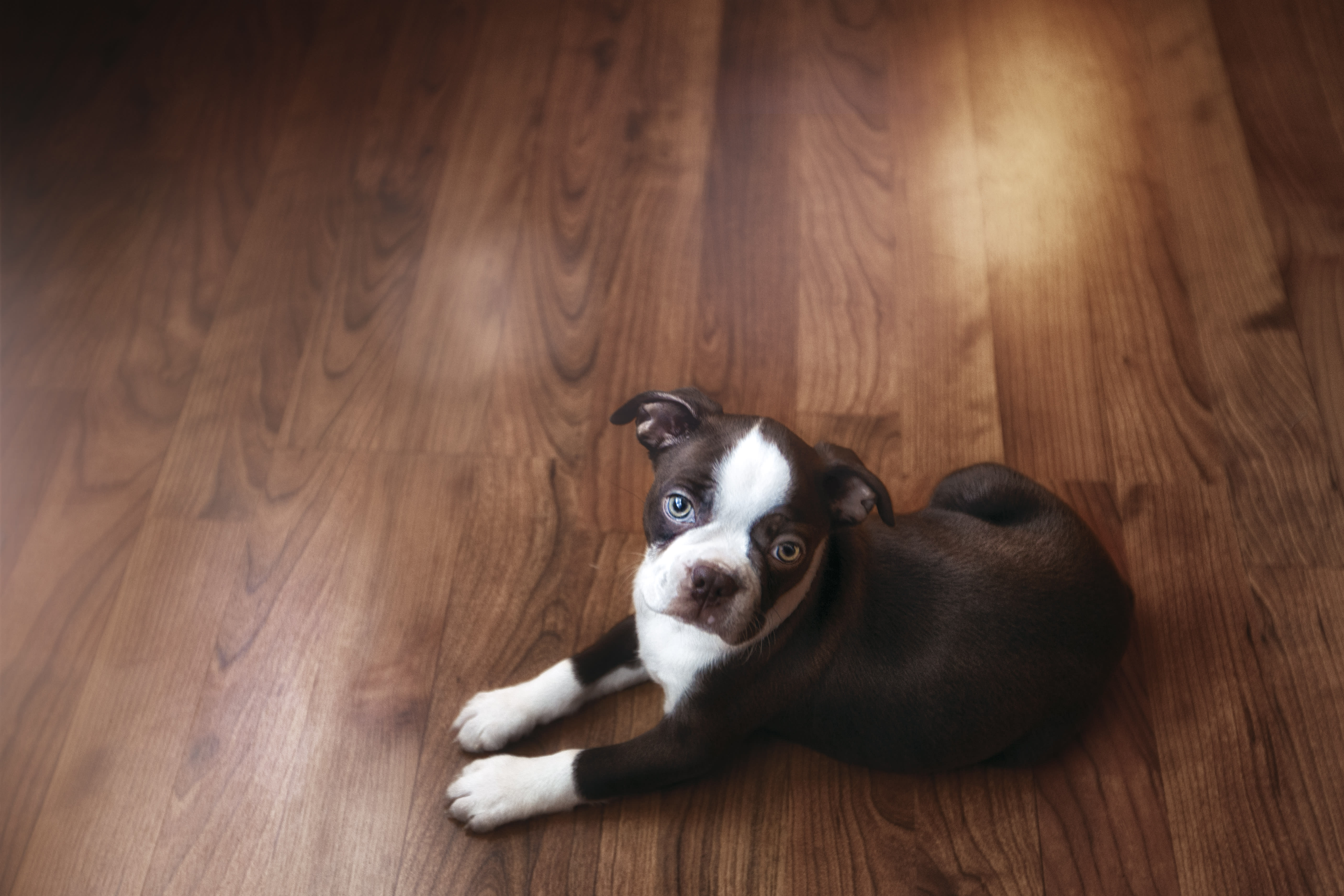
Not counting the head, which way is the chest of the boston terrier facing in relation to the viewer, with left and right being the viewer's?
facing to the left of the viewer
